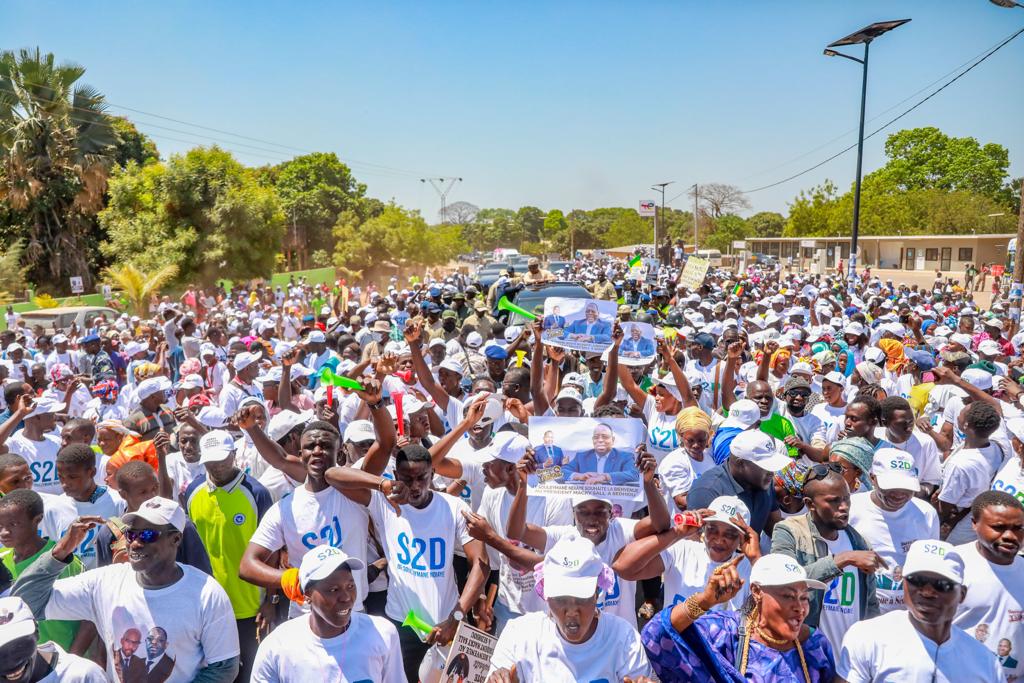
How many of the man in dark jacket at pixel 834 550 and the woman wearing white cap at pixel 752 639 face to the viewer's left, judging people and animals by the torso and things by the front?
0

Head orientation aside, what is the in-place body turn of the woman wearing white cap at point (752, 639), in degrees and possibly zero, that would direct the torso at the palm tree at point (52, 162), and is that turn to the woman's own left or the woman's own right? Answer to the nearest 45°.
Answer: approximately 180°

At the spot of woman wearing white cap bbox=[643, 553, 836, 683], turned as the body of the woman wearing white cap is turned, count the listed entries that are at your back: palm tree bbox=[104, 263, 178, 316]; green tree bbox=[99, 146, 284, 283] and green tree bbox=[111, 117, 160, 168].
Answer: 3

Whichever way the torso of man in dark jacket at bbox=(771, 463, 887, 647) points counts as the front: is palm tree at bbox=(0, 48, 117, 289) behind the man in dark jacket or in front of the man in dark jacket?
behind

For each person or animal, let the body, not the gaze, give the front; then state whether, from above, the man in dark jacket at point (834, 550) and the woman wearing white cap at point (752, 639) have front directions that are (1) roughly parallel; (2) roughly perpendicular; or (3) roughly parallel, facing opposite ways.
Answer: roughly parallel

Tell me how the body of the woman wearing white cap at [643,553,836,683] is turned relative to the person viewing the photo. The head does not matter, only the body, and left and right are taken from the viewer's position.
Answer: facing the viewer and to the right of the viewer

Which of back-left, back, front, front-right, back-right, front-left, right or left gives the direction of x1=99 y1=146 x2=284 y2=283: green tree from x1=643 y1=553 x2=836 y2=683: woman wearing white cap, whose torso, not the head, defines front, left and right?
back

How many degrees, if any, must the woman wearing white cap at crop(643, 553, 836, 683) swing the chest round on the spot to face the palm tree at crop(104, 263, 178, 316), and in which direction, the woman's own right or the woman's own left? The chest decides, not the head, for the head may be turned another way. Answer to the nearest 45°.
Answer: approximately 180°

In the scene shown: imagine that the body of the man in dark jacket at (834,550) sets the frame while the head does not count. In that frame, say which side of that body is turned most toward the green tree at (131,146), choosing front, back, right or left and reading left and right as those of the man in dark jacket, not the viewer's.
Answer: back
